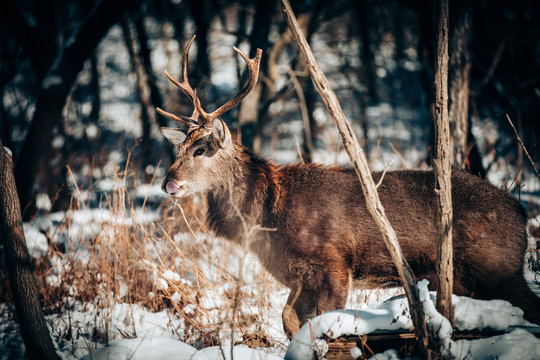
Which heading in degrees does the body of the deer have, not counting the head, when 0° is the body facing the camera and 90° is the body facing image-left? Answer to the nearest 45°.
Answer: approximately 90°

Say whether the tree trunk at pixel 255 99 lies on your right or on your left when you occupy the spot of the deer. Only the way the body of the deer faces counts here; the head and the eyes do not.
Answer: on your right

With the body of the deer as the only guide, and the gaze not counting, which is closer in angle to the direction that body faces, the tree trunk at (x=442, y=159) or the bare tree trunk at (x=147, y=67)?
the bare tree trunk

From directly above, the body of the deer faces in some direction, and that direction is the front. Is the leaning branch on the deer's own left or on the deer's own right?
on the deer's own left

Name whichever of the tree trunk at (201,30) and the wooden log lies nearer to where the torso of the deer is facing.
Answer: the tree trunk

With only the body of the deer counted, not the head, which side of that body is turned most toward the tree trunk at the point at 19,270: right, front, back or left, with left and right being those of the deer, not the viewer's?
front

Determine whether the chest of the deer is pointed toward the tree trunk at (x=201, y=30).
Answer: no

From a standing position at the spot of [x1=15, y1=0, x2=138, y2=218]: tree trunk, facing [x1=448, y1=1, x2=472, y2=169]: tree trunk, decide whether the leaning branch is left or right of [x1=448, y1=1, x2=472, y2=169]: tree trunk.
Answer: right
